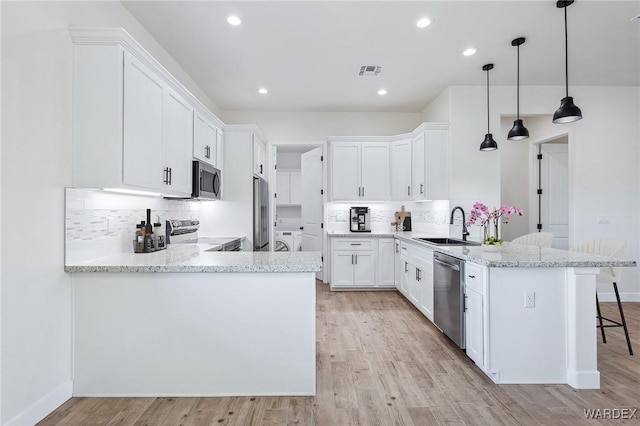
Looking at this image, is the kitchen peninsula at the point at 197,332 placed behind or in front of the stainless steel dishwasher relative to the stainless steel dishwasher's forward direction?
in front

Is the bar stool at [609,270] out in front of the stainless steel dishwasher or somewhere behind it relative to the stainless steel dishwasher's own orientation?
behind

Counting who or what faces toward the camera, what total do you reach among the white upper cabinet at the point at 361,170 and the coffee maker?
2

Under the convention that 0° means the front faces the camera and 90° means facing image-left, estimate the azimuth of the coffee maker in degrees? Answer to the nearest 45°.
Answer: approximately 0°

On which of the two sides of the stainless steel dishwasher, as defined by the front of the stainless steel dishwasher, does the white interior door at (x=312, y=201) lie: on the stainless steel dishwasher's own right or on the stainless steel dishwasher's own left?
on the stainless steel dishwasher's own right

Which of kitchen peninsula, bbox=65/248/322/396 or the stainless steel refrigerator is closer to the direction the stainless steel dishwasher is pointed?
the kitchen peninsula

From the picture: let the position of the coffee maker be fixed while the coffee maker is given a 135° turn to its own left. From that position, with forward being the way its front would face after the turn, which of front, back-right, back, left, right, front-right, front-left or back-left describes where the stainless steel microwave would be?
back

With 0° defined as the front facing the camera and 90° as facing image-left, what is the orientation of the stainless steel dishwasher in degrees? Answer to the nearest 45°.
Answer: approximately 45°
